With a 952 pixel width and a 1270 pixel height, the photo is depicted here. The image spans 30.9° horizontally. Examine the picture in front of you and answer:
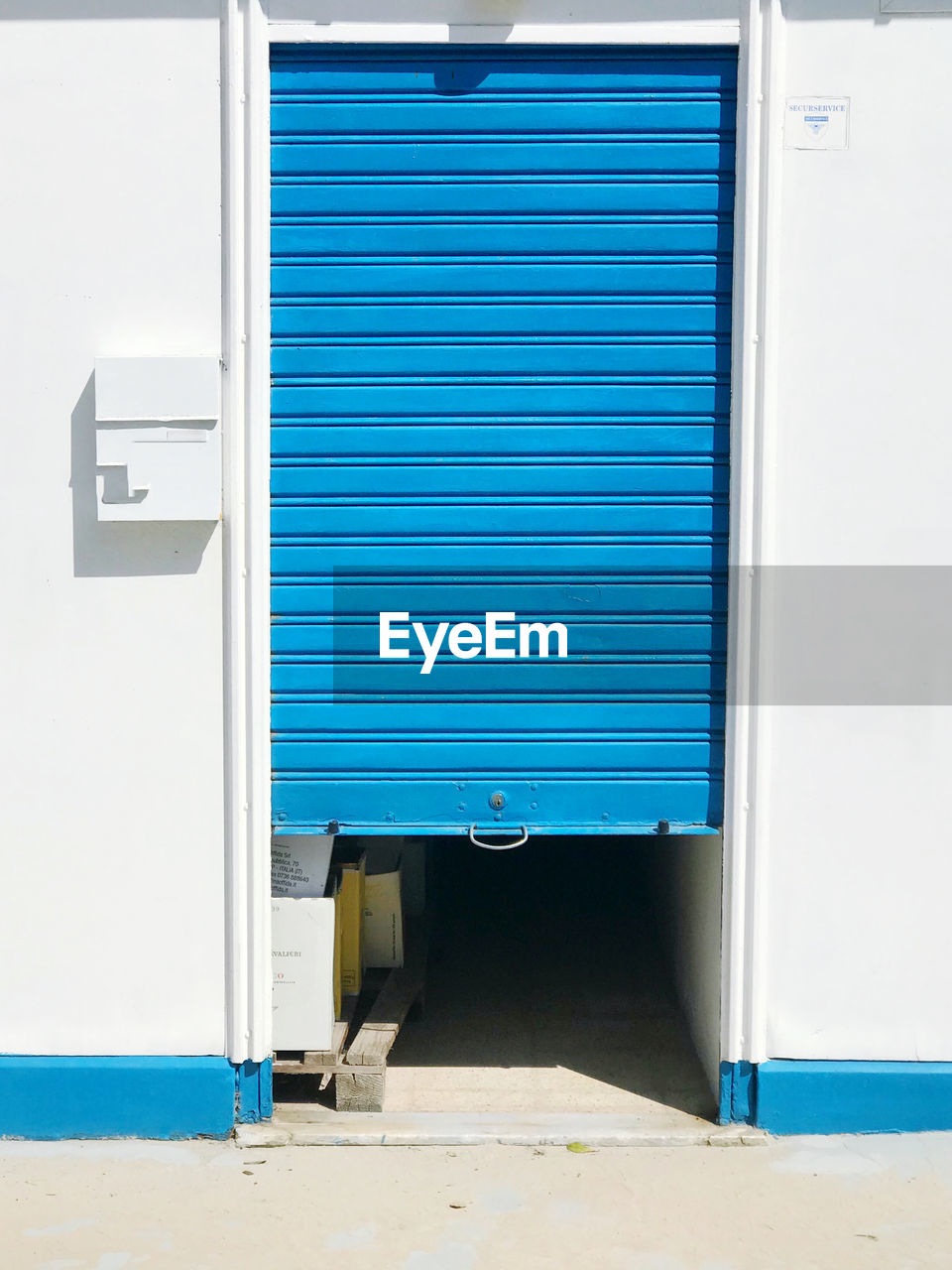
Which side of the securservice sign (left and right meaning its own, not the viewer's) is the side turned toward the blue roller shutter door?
right

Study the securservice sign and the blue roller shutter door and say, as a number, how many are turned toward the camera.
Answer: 2

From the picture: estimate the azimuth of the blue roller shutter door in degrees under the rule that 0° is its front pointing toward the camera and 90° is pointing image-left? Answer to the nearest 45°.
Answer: approximately 0°
